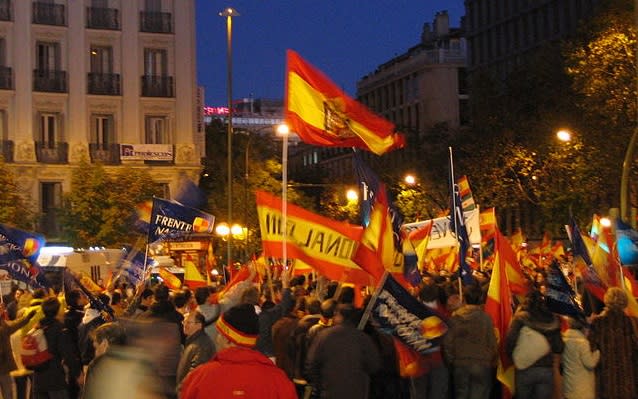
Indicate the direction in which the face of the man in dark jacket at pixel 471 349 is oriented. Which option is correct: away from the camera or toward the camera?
away from the camera

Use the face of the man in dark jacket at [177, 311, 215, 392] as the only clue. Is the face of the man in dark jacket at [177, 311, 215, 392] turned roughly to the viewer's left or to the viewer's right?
to the viewer's left

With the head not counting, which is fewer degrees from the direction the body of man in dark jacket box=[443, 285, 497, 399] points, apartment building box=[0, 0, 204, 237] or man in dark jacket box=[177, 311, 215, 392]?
the apartment building

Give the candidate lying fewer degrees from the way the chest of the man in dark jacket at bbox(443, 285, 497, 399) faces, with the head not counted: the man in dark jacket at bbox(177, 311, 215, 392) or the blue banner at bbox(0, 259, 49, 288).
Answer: the blue banner

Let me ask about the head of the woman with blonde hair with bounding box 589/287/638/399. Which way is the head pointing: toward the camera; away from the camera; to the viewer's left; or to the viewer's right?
away from the camera

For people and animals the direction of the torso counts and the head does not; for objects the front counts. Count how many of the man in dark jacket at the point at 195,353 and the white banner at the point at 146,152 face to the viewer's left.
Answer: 1

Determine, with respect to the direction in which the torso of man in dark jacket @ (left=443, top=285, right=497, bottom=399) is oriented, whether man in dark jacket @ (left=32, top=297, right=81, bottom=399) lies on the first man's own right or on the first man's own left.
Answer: on the first man's own left

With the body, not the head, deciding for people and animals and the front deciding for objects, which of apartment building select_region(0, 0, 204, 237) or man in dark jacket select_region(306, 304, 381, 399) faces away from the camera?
the man in dark jacket

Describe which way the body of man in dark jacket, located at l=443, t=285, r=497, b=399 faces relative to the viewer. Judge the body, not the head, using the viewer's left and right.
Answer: facing away from the viewer

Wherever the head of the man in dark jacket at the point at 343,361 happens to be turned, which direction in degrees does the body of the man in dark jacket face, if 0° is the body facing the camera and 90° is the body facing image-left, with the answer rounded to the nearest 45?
approximately 180°
